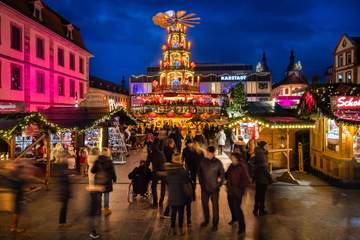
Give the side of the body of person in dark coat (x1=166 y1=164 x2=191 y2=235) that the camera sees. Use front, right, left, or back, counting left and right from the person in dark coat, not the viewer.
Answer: back

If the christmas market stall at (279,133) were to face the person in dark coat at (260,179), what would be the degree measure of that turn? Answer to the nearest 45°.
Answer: approximately 45° to its left

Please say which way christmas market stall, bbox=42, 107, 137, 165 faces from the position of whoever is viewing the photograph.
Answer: facing the viewer and to the right of the viewer

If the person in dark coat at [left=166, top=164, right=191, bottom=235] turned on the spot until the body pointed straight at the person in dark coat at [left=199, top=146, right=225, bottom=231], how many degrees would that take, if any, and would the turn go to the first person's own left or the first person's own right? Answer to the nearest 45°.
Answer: approximately 45° to the first person's own right

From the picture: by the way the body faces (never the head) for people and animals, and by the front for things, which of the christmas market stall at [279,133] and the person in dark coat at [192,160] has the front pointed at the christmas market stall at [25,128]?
the christmas market stall at [279,133]

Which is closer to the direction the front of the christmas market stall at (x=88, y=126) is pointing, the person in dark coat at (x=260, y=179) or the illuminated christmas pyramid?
the person in dark coat

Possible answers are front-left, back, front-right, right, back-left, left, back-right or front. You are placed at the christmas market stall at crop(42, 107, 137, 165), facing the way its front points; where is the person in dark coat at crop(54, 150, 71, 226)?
front-right

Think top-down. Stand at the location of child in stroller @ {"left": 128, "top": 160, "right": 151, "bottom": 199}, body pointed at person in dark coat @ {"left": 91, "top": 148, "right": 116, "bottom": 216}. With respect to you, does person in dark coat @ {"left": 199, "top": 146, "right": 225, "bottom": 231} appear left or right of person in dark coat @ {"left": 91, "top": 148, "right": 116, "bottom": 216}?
left
